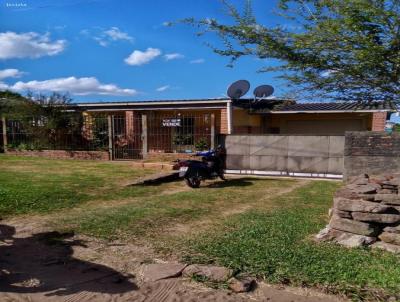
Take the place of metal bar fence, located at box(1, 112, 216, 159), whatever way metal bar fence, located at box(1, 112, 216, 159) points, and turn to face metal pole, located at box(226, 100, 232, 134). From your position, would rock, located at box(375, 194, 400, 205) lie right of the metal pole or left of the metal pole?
right

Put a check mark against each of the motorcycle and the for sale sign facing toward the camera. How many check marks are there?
1

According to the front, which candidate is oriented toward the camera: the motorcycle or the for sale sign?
the for sale sign

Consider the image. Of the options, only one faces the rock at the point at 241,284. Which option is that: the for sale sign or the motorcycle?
the for sale sign

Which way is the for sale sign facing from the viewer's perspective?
toward the camera

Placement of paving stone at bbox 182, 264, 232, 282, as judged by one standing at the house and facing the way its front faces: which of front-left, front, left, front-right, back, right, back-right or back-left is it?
front

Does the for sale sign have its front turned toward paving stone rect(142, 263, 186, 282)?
yes

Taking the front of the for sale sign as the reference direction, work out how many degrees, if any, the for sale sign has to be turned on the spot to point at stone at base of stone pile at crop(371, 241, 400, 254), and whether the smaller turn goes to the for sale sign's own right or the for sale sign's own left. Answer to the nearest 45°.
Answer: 0° — it already faces it

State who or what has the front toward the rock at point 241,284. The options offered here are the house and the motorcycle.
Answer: the house

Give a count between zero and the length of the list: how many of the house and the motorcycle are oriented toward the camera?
1

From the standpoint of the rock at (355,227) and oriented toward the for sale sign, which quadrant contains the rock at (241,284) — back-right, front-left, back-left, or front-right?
back-left

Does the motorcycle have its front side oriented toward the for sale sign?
no

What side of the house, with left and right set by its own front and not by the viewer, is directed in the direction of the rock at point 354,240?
front

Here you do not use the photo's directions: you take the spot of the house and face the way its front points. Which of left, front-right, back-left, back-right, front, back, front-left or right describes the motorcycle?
front

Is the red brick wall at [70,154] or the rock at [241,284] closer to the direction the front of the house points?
the rock

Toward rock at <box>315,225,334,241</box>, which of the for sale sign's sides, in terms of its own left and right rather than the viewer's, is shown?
front

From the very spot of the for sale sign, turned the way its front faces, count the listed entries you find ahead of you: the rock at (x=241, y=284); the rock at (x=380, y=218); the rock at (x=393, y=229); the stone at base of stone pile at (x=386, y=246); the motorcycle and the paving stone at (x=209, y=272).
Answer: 6

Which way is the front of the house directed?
toward the camera
